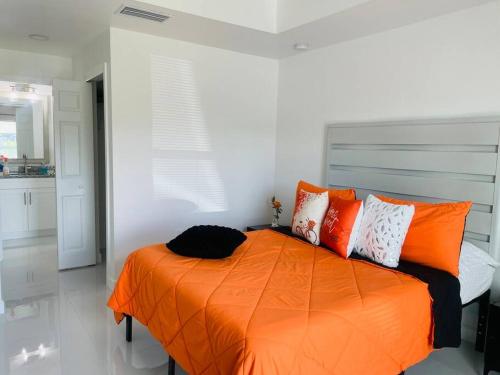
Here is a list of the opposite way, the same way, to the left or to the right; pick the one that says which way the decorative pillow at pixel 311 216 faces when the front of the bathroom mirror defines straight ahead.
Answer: to the right

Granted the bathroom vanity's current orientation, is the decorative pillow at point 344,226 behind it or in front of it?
in front

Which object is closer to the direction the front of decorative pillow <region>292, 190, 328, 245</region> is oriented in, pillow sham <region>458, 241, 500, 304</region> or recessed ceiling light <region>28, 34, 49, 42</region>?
the recessed ceiling light

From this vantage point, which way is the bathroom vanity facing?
toward the camera

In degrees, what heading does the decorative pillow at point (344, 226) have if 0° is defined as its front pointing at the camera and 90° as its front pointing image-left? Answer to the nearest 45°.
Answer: approximately 45°

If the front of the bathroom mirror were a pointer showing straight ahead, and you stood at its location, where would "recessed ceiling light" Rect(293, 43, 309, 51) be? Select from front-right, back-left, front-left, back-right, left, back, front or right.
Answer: front-left

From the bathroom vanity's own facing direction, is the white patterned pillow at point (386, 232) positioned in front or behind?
in front

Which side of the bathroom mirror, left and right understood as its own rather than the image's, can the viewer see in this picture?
front

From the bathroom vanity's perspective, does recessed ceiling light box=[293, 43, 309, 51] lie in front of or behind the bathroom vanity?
in front

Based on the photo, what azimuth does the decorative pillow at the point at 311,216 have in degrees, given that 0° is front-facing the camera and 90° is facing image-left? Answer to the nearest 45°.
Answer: approximately 45°

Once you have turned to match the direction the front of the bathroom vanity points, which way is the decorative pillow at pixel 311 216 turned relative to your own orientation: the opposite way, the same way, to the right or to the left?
to the right

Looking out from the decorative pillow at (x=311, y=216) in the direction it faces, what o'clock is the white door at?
The white door is roughly at 2 o'clock from the decorative pillow.

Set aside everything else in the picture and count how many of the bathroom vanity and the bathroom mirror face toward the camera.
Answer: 2

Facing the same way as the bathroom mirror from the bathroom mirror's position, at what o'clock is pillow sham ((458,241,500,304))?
The pillow sham is roughly at 11 o'clock from the bathroom mirror.
